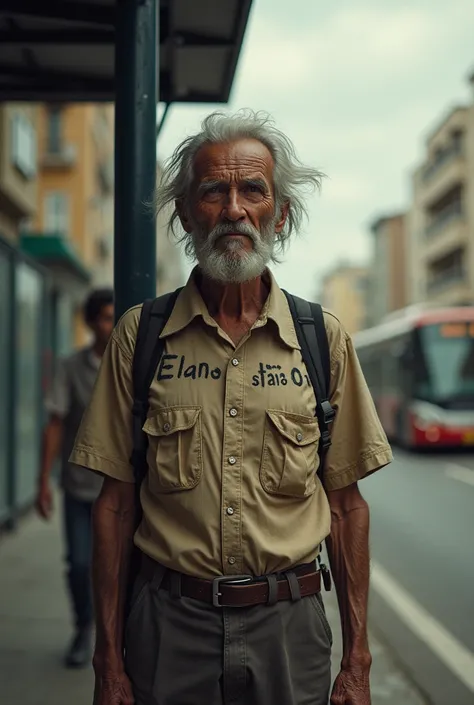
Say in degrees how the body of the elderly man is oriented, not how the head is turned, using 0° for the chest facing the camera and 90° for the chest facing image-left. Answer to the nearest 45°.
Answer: approximately 0°

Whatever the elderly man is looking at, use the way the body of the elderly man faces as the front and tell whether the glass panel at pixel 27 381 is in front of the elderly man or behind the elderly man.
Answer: behind

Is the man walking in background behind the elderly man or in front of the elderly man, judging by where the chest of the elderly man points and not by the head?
behind
